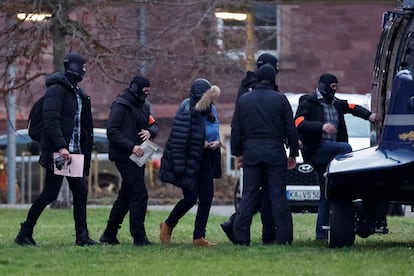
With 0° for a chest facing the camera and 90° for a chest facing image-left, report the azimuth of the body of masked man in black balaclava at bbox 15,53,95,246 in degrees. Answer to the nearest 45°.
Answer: approximately 270°

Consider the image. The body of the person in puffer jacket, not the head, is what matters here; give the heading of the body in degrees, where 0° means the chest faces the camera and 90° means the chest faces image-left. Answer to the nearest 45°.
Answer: approximately 270°

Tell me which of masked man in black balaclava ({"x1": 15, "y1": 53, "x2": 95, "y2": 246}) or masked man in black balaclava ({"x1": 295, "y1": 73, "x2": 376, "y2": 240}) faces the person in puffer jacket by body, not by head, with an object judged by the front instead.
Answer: masked man in black balaclava ({"x1": 15, "y1": 53, "x2": 95, "y2": 246})

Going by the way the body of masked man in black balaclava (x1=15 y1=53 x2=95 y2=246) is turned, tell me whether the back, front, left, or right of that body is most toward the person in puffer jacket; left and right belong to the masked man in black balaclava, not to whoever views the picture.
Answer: front

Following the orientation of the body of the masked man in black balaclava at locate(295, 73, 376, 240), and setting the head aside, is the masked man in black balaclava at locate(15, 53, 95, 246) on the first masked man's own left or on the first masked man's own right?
on the first masked man's own right

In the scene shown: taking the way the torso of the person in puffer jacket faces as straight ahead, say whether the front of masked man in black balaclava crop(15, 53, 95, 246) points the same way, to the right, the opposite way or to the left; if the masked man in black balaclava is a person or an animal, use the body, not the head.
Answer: the same way

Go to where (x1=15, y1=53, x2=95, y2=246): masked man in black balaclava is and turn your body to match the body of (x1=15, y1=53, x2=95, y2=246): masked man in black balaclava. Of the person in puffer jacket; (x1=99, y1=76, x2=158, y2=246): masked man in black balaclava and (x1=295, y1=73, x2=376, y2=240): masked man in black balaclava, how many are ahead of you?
3

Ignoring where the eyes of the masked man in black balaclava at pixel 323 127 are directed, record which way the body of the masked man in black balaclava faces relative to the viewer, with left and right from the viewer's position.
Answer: facing the viewer and to the right of the viewer

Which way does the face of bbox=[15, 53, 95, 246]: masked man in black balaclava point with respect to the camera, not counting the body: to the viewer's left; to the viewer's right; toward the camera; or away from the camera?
to the viewer's right
